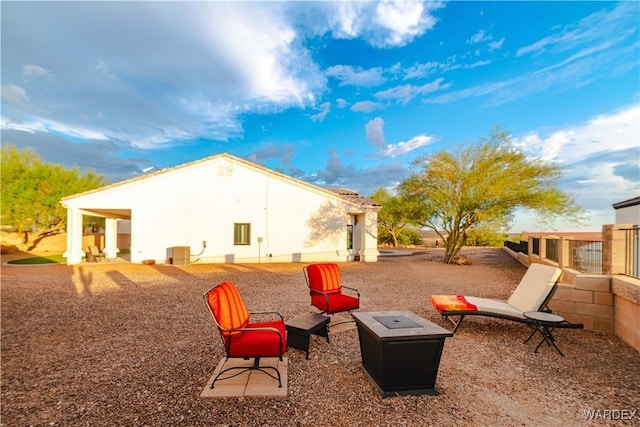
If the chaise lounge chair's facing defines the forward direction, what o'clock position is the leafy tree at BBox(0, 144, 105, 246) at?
The leafy tree is roughly at 12 o'clock from the chaise lounge chair.

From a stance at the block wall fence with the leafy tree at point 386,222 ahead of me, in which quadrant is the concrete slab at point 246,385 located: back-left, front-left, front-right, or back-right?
back-left

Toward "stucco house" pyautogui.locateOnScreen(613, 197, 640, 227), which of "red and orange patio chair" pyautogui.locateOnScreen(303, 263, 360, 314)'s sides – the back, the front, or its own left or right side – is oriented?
left

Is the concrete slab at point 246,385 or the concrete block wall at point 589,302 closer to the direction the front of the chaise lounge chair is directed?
the concrete slab

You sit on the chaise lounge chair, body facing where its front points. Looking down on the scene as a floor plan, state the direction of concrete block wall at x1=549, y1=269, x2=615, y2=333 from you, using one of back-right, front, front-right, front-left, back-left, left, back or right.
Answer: back-right

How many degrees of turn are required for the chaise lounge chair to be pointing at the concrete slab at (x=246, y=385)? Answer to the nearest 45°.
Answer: approximately 45° to its left

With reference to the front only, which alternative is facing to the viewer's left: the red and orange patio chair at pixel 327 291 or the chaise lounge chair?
the chaise lounge chair

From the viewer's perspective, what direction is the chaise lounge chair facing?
to the viewer's left

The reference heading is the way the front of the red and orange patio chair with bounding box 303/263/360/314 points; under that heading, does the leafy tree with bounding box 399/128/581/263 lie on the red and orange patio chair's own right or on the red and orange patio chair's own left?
on the red and orange patio chair's own left

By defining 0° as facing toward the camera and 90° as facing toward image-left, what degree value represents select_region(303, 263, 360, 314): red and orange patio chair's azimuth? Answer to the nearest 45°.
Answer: approximately 315°

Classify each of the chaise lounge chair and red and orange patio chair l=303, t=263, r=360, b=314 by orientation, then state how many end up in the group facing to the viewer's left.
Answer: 1
